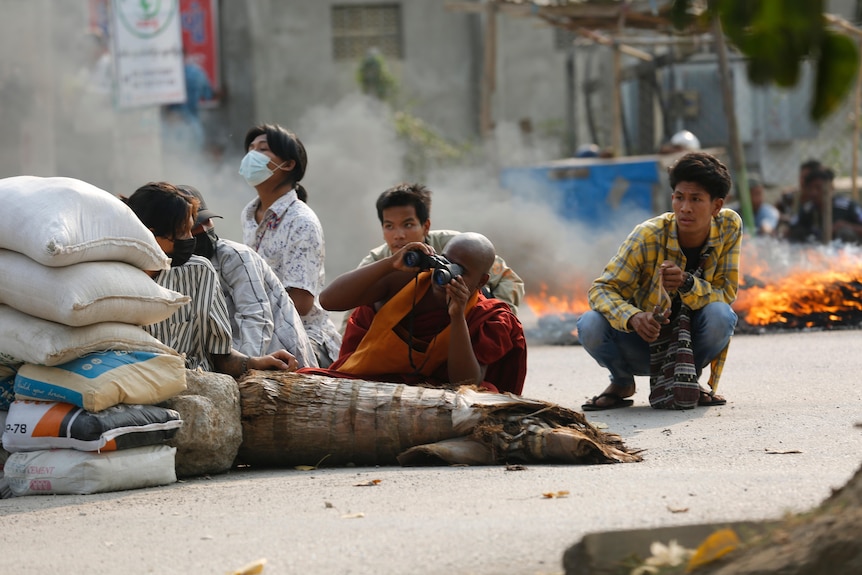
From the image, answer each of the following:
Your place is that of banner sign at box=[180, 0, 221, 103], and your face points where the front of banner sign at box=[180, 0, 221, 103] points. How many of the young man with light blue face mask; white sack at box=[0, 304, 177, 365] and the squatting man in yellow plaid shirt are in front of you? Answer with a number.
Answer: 3

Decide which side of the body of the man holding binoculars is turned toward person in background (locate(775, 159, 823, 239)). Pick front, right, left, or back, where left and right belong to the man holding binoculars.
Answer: back

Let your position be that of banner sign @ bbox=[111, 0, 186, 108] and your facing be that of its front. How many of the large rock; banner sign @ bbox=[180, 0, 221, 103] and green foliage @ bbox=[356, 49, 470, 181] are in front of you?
1

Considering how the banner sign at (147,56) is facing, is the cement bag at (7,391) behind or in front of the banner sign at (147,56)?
in front

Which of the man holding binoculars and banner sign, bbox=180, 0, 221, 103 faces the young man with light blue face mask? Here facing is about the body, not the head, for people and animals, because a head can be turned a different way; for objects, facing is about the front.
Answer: the banner sign

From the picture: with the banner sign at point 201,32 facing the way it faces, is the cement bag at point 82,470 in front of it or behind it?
in front

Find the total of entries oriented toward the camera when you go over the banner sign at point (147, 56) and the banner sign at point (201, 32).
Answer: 2

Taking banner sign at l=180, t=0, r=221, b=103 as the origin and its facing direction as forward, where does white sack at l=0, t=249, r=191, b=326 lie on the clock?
The white sack is roughly at 12 o'clock from the banner sign.
